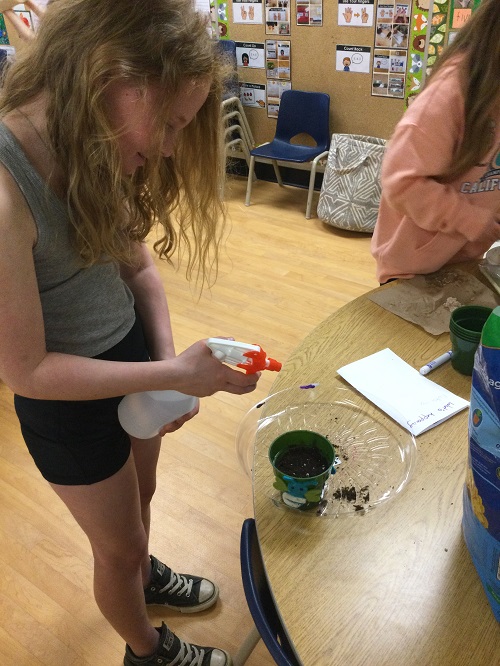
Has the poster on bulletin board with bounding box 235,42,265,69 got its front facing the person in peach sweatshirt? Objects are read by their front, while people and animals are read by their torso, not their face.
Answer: yes

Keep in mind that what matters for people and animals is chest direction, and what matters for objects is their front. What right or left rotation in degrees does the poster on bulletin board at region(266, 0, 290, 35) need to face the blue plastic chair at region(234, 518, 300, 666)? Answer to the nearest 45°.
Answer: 0° — it already faces it

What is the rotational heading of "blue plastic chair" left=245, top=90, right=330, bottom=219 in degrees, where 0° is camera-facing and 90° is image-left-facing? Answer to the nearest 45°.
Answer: approximately 45°

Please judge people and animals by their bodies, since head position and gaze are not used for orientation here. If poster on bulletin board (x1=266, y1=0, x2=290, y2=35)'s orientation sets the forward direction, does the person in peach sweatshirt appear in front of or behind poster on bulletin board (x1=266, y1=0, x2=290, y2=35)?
in front

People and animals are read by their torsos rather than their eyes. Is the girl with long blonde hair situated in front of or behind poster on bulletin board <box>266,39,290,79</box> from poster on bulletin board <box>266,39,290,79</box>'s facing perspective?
in front

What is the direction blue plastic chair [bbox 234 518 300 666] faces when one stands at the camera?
facing to the right of the viewer

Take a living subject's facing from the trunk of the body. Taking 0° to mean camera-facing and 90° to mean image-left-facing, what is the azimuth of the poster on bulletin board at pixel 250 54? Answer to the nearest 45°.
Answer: approximately 0°

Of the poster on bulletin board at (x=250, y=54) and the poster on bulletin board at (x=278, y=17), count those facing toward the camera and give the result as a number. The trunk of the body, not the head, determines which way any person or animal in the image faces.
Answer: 2

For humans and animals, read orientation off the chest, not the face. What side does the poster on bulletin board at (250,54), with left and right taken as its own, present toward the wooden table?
front

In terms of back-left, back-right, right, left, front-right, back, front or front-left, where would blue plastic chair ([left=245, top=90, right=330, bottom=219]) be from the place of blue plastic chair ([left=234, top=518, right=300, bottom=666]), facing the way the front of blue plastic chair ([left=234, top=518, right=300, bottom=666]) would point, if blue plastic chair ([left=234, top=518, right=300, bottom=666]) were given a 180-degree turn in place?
right

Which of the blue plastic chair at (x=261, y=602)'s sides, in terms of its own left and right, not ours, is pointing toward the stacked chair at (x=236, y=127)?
left

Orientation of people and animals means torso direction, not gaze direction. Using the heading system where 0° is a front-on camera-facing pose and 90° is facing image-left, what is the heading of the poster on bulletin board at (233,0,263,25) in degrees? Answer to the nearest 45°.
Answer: approximately 0°
